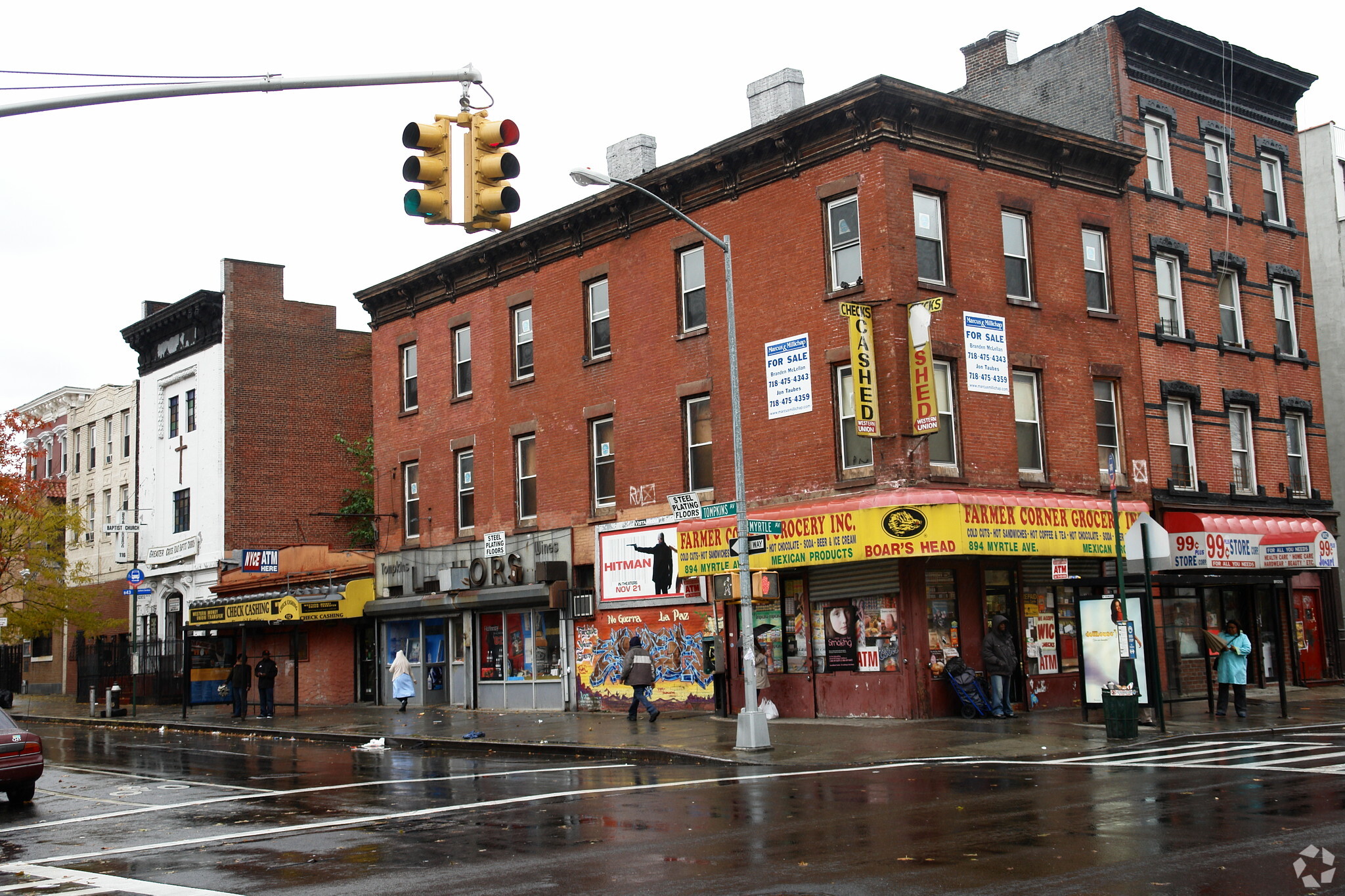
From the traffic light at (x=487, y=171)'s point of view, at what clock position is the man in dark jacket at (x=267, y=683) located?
The man in dark jacket is roughly at 7 o'clock from the traffic light.

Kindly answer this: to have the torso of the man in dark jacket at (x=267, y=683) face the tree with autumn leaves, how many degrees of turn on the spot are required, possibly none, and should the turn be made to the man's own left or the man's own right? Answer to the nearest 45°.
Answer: approximately 135° to the man's own right

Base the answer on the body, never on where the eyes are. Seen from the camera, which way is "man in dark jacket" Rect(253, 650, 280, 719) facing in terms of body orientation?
toward the camera

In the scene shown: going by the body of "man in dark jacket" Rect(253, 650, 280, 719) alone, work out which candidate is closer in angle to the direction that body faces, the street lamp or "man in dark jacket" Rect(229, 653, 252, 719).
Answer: the street lamp

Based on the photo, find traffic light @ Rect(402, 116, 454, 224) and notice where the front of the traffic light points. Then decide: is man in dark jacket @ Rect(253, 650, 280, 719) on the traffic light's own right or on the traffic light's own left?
on the traffic light's own right

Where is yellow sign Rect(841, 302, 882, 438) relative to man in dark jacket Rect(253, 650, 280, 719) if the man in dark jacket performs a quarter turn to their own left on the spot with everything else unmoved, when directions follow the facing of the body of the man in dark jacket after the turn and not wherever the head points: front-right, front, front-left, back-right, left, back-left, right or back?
front-right

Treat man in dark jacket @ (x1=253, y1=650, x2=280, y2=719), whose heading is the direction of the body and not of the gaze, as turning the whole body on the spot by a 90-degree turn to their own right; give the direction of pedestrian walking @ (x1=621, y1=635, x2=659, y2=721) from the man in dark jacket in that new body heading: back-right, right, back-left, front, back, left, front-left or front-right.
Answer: back-left

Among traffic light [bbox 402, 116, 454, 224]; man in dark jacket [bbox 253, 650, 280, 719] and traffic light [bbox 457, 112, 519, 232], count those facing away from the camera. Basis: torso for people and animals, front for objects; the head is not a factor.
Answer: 0

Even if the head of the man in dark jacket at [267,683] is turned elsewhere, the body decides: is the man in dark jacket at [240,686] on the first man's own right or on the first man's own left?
on the first man's own right

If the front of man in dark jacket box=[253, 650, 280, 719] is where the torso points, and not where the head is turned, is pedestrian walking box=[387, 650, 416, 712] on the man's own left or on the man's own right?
on the man's own left

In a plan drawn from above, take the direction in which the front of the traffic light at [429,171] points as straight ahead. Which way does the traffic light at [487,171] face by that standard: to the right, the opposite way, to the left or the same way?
to the left

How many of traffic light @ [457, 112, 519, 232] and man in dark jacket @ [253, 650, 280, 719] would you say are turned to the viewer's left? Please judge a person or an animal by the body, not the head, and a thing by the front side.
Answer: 0

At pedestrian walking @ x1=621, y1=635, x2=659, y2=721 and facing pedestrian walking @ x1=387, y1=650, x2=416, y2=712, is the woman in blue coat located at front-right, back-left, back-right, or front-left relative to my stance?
back-right

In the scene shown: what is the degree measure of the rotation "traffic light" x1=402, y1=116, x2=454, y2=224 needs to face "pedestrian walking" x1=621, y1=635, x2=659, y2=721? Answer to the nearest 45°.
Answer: approximately 135° to its right

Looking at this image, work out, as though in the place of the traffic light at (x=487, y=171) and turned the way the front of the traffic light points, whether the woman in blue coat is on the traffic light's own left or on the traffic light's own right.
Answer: on the traffic light's own left
